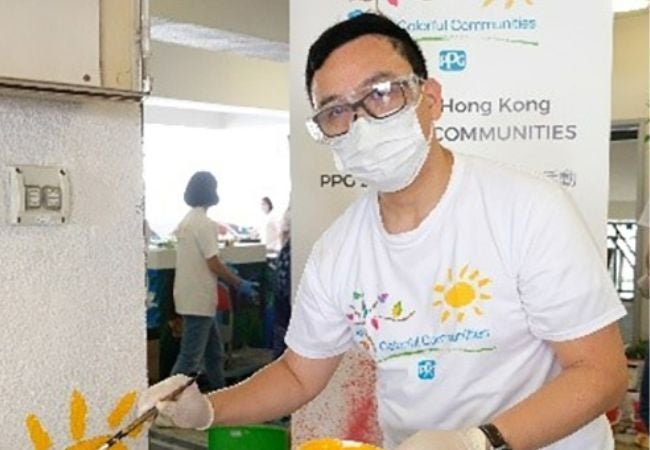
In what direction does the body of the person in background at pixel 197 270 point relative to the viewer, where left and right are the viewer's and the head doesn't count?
facing away from the viewer and to the right of the viewer

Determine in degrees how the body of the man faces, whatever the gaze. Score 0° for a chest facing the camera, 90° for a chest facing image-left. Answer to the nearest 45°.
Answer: approximately 45°

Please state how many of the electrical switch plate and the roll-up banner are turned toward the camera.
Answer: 2

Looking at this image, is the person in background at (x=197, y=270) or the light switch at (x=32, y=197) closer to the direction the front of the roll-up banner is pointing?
the light switch

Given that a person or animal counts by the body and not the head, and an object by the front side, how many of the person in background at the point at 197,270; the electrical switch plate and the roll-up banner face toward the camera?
2

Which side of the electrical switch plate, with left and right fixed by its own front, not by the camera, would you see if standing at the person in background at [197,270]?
back

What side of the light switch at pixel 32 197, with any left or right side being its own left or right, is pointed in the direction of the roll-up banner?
left

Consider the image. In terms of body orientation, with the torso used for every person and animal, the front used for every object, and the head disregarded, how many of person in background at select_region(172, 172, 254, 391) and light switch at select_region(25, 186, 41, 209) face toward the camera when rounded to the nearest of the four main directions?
1
